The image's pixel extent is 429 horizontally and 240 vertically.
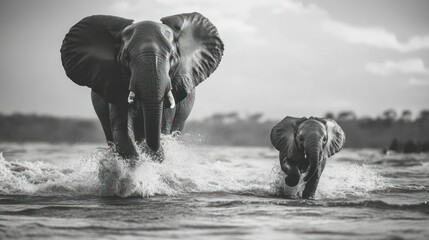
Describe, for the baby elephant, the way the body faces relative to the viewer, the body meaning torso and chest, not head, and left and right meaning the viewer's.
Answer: facing the viewer

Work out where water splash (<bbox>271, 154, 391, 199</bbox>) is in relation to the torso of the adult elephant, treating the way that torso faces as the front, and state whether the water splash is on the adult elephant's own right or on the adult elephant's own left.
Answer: on the adult elephant's own left

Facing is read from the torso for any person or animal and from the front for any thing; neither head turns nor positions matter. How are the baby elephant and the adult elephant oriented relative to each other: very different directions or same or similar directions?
same or similar directions

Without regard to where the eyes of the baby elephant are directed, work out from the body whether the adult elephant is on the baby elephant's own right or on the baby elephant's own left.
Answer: on the baby elephant's own right

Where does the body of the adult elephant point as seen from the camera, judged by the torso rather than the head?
toward the camera

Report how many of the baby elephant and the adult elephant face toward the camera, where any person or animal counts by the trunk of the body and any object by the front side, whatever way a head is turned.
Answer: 2
